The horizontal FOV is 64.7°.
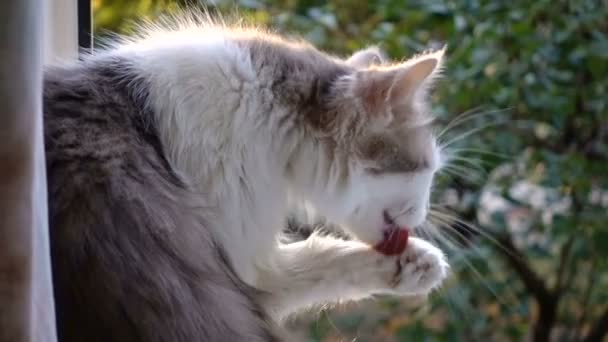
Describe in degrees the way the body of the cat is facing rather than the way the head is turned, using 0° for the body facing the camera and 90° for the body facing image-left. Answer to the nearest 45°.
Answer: approximately 270°
